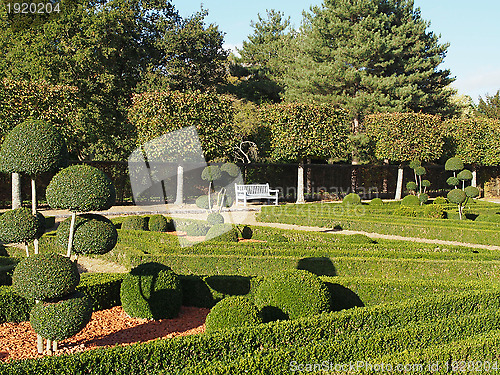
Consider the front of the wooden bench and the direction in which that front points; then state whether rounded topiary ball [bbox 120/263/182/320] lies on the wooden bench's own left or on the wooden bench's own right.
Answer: on the wooden bench's own right

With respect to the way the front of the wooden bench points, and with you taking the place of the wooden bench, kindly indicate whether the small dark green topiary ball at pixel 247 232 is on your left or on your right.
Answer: on your right

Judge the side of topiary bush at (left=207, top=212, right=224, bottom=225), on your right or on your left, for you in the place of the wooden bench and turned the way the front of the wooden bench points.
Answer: on your right

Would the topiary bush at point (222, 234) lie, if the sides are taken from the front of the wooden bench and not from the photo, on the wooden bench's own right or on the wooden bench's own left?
on the wooden bench's own right

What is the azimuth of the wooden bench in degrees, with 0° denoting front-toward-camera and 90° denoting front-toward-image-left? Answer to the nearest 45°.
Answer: approximately 315°

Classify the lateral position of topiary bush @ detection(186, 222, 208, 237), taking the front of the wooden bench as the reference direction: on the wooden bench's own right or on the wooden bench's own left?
on the wooden bench's own right

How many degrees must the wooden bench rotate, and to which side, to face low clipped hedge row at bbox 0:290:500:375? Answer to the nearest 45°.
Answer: approximately 45° to its right
